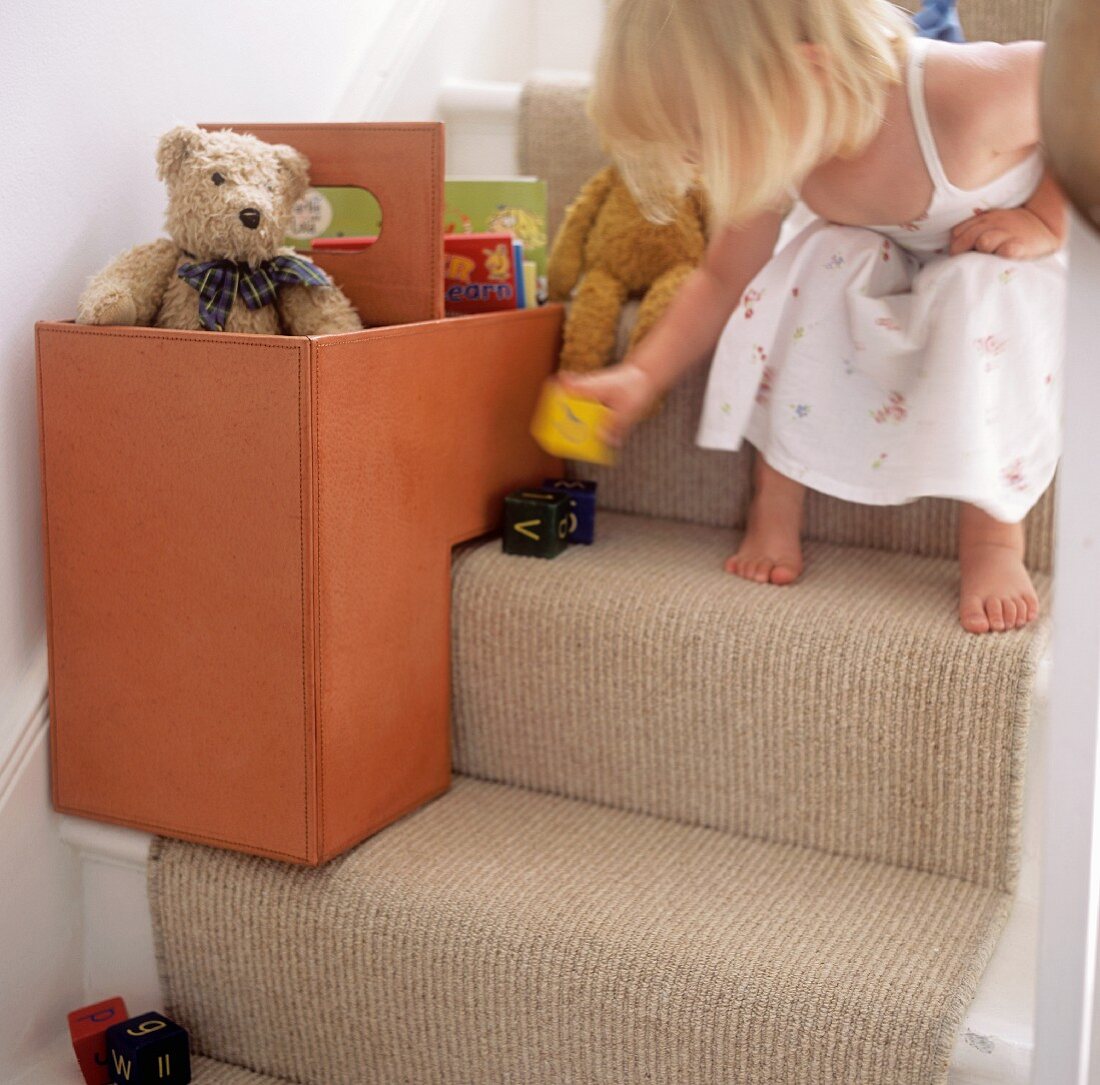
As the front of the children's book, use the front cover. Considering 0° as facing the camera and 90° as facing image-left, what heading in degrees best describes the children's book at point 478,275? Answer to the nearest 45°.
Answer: approximately 0°

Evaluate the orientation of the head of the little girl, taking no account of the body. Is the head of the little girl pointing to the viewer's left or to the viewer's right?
to the viewer's left
